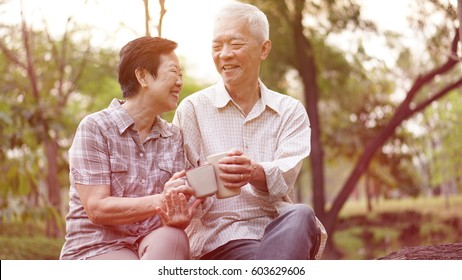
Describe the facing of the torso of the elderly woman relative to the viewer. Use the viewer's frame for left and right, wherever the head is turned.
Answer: facing the viewer and to the right of the viewer

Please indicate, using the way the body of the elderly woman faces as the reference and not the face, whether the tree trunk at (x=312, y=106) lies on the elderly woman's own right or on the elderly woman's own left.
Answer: on the elderly woman's own left
